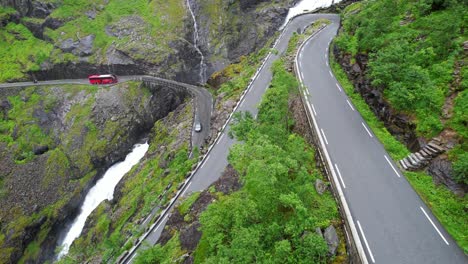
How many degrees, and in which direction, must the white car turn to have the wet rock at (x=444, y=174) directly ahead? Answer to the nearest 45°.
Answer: approximately 45° to its left

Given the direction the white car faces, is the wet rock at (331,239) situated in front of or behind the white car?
in front

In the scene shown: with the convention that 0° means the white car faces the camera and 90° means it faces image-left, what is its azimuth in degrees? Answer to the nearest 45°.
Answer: approximately 0°

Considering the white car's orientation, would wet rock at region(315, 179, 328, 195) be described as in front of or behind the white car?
in front

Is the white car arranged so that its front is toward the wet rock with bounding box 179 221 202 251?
yes
